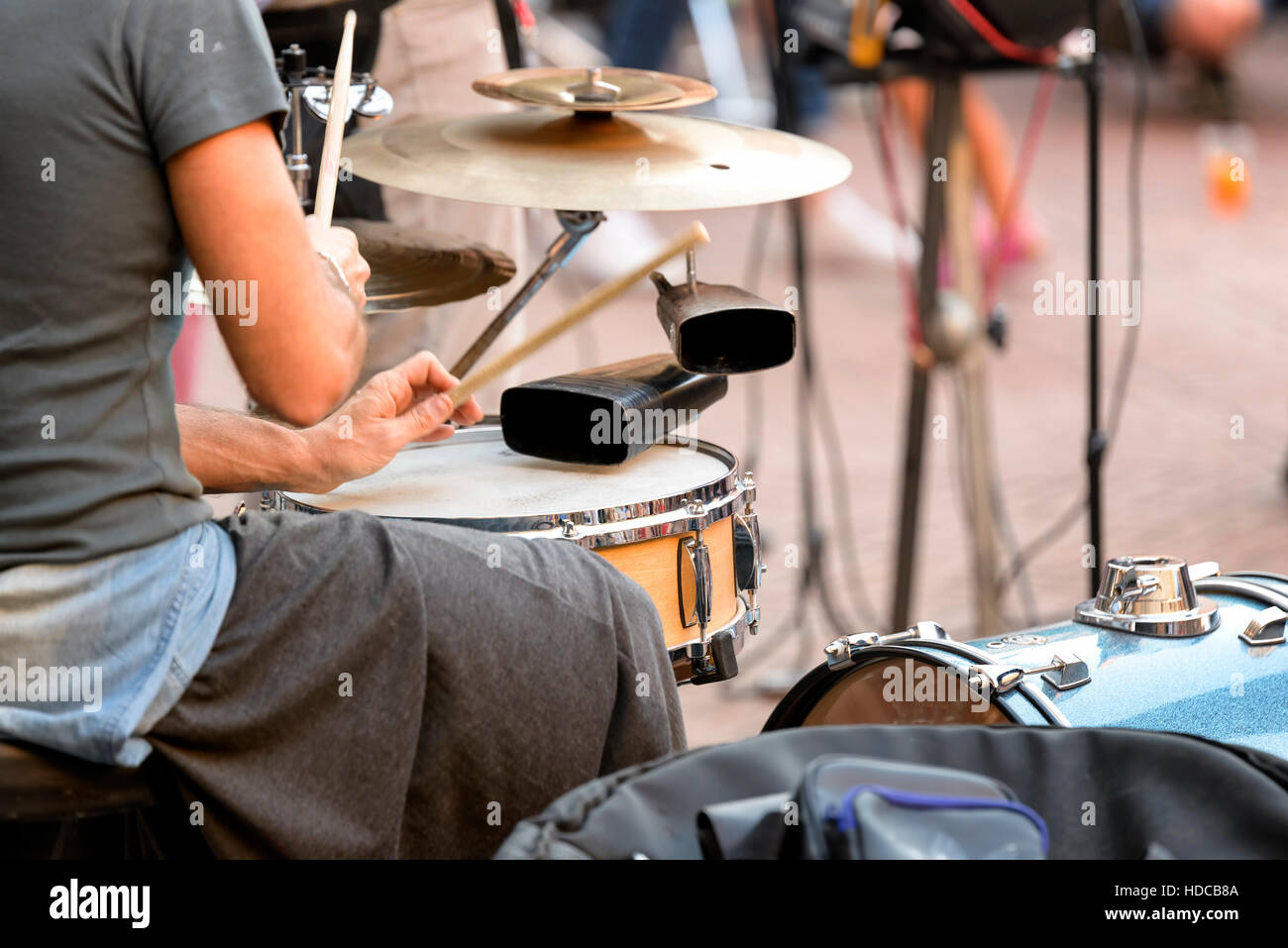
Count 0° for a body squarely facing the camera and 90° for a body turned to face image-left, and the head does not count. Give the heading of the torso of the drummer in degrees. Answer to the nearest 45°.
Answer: approximately 225°

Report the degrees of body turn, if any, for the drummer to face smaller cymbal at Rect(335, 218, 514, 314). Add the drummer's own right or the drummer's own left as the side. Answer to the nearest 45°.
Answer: approximately 45° to the drummer's own left

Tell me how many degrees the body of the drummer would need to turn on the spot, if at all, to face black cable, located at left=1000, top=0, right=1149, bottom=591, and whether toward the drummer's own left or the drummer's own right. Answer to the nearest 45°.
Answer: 0° — they already face it
